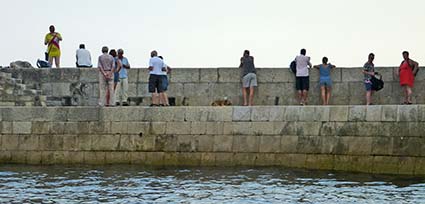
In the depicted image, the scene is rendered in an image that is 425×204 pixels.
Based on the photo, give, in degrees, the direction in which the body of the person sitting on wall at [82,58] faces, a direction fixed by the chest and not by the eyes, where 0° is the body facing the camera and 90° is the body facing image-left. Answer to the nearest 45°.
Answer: approximately 180°

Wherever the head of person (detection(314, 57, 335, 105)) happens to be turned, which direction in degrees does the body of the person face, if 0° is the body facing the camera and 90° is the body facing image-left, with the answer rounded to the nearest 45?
approximately 180°

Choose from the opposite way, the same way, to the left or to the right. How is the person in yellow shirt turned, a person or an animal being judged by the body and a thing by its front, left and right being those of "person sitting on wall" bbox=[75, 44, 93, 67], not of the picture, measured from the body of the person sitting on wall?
the opposite way

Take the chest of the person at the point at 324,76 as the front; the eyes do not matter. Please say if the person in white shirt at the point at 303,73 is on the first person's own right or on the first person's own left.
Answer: on the first person's own left

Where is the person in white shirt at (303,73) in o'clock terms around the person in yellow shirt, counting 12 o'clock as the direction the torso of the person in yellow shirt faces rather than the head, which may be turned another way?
The person in white shirt is roughly at 10 o'clock from the person in yellow shirt.
